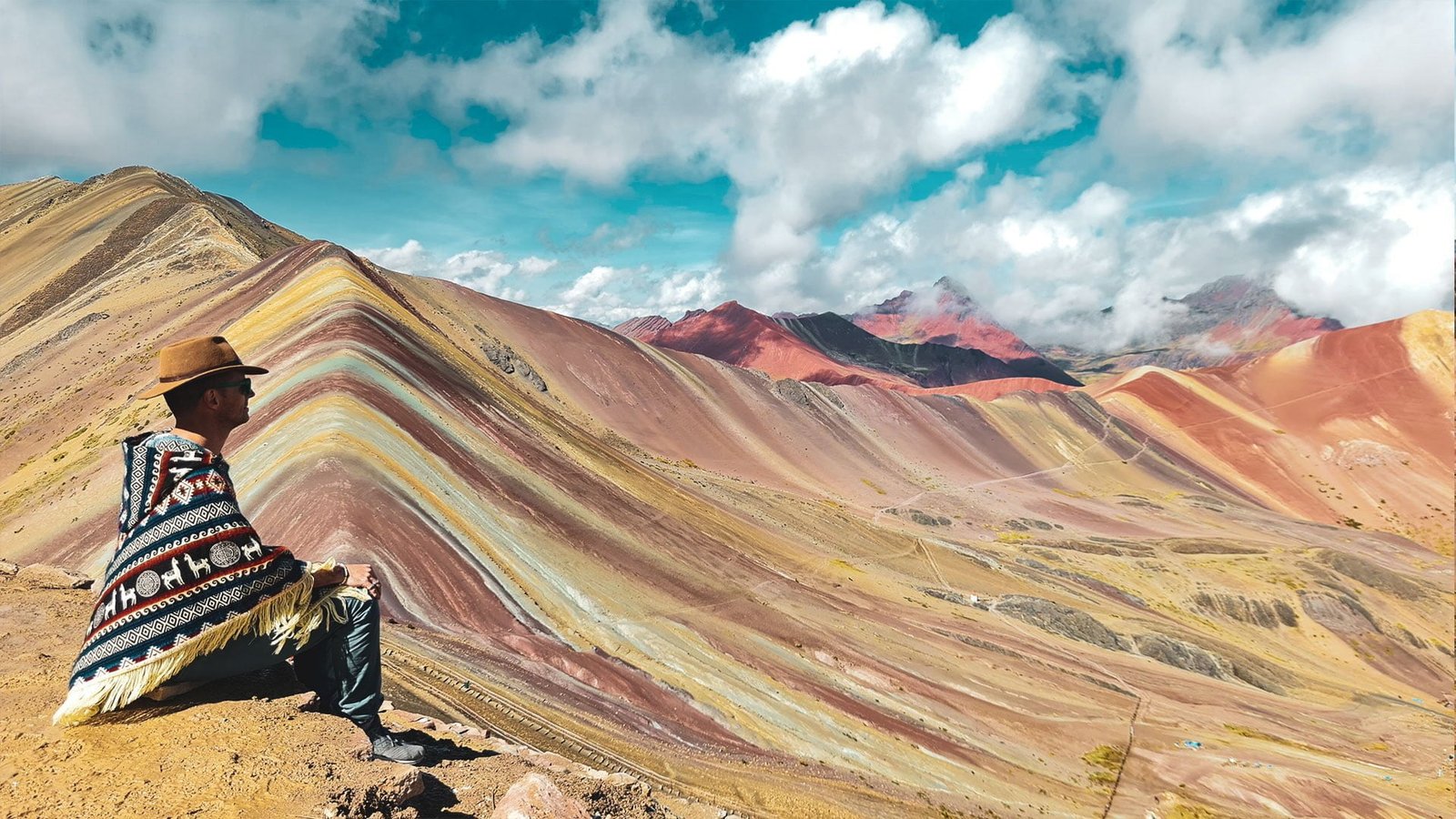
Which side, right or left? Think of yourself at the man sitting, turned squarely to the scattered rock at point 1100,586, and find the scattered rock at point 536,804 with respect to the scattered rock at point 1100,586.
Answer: right

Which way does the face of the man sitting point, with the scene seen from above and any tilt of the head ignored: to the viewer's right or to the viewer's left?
to the viewer's right

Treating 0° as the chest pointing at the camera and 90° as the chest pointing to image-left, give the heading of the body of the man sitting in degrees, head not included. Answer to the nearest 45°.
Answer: approximately 270°

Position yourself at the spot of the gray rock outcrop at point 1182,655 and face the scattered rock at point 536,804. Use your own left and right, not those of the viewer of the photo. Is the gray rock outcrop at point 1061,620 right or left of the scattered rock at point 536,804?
right

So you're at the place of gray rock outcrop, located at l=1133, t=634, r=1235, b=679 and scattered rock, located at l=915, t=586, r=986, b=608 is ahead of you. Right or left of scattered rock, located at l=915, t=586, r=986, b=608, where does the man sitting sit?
left
